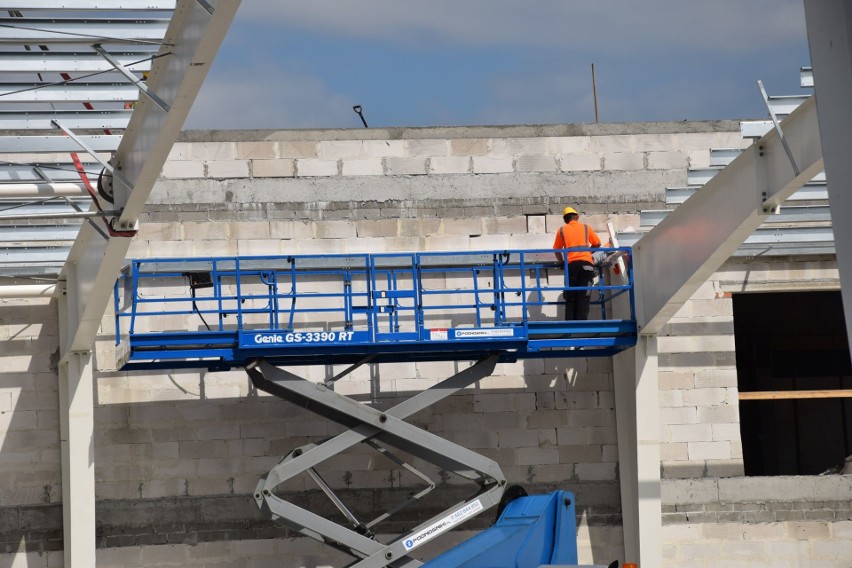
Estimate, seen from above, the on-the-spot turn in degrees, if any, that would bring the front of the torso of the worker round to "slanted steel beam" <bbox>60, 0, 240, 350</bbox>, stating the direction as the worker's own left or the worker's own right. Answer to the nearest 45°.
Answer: approximately 135° to the worker's own left

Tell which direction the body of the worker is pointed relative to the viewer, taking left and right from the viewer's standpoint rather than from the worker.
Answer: facing away from the viewer

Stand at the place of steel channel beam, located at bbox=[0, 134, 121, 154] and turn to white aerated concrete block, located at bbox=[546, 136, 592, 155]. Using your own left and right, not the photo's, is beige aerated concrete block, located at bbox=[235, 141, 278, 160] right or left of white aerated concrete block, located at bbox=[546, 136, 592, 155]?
left

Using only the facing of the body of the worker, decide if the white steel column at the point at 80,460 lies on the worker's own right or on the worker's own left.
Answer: on the worker's own left

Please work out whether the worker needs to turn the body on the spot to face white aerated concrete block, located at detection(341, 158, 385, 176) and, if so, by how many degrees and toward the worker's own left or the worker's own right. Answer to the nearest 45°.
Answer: approximately 90° to the worker's own left

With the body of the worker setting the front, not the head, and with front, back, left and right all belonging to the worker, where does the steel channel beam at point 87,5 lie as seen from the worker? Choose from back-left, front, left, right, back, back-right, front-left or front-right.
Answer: back-left

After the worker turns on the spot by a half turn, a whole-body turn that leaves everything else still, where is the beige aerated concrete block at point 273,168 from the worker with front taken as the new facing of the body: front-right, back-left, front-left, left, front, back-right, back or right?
right

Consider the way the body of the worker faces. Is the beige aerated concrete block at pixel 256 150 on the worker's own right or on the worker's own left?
on the worker's own left

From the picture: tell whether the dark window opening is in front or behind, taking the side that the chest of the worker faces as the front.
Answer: in front
